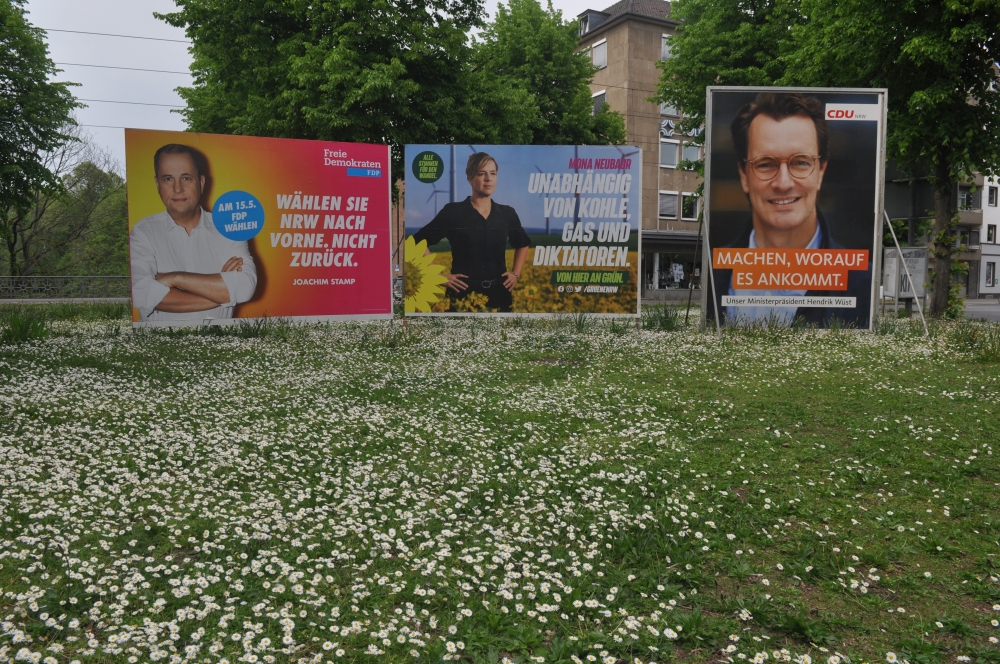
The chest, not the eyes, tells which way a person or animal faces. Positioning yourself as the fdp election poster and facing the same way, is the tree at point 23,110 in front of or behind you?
behind

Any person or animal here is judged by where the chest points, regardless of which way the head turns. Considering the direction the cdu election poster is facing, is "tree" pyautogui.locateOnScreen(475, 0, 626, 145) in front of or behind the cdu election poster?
behind

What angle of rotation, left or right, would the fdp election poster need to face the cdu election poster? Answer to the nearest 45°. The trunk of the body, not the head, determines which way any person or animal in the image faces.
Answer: approximately 90° to its left

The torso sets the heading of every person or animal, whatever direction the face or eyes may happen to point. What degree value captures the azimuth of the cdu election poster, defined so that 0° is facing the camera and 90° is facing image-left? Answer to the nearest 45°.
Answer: approximately 0°

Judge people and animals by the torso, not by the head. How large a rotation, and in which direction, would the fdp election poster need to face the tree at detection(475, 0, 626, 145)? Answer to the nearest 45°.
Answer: approximately 135° to its left

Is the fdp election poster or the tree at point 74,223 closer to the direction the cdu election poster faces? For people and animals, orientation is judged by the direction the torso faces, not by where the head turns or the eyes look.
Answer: the fdp election poster

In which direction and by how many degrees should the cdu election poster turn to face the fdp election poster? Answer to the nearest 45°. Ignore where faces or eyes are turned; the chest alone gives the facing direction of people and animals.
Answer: approximately 90° to its right

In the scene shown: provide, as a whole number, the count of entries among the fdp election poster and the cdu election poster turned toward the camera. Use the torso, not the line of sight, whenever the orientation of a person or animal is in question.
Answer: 2

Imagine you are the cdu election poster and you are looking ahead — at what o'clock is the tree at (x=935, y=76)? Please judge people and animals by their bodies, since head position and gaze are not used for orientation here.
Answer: The tree is roughly at 7 o'clock from the cdu election poster.

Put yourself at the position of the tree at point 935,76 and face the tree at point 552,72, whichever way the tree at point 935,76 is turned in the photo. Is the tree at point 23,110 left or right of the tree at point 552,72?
left

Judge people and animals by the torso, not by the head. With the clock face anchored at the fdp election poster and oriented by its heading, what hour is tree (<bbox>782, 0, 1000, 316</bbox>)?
The tree is roughly at 9 o'clock from the fdp election poster.
